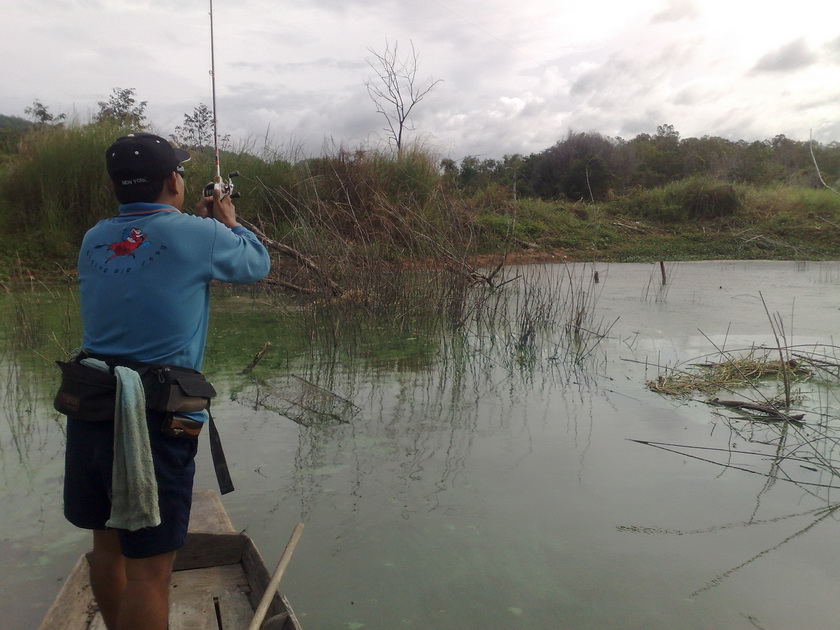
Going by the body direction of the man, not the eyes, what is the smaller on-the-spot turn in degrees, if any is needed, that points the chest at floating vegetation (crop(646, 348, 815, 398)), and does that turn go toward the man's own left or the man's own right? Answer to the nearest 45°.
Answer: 0° — they already face it

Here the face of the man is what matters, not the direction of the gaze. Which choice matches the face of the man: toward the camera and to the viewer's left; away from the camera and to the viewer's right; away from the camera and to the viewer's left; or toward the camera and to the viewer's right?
away from the camera and to the viewer's right

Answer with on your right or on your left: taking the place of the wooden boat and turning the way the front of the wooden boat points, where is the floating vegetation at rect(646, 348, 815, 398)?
on your right

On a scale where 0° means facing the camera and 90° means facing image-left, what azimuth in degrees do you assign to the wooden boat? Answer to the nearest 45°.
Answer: approximately 180°

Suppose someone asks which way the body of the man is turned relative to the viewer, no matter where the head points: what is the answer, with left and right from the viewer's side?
facing away from the viewer and to the right of the viewer
